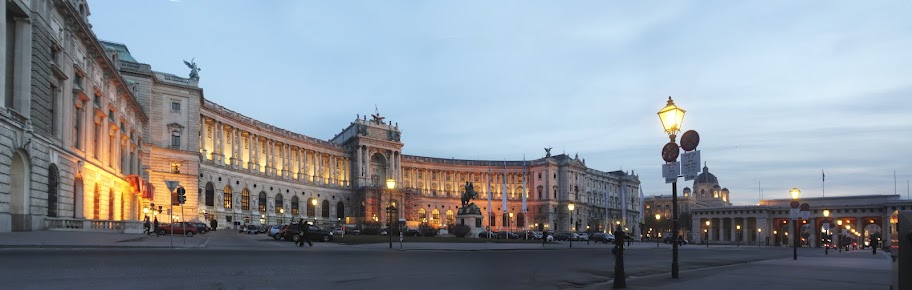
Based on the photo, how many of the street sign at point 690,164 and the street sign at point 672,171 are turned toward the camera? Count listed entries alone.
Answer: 2

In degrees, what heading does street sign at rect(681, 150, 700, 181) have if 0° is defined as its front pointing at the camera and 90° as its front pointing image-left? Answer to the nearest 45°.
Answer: approximately 0°

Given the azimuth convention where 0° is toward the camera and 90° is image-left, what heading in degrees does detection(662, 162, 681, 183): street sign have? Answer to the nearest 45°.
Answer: approximately 0°
